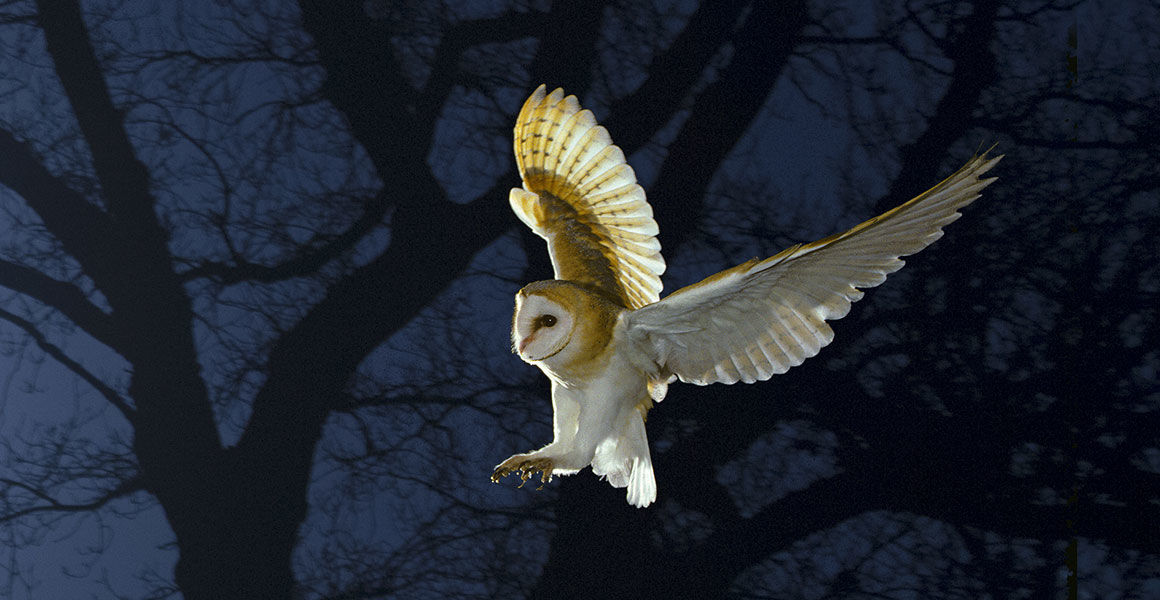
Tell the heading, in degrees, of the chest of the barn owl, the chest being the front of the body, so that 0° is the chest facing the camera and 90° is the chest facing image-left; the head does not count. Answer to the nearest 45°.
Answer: approximately 45°
